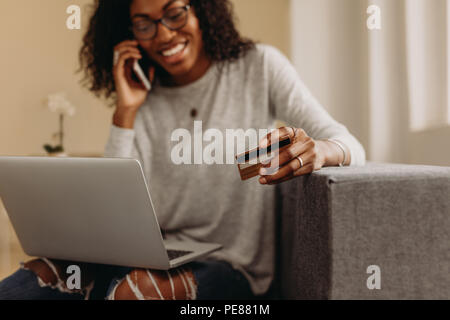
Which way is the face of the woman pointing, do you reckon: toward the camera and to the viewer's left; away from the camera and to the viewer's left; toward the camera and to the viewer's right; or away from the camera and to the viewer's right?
toward the camera and to the viewer's right

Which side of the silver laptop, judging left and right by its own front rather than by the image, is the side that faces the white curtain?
front

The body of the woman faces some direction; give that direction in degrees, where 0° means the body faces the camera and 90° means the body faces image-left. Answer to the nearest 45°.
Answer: approximately 45°
